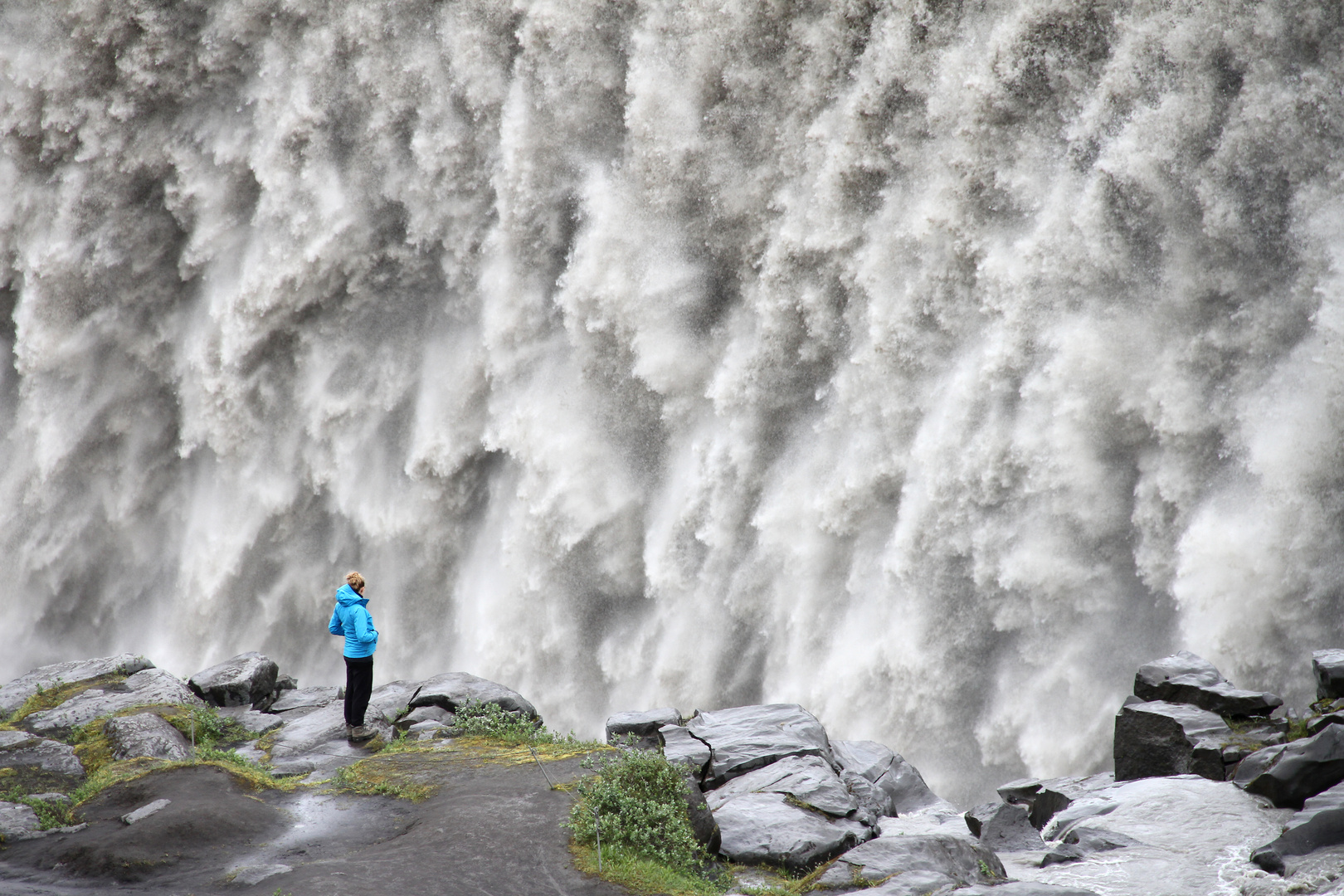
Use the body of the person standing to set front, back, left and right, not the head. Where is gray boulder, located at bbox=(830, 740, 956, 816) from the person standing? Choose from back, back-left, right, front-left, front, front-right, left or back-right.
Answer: front-right

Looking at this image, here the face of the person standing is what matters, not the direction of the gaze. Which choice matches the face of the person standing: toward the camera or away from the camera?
away from the camera

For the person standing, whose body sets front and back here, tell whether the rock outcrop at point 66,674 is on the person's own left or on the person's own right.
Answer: on the person's own left

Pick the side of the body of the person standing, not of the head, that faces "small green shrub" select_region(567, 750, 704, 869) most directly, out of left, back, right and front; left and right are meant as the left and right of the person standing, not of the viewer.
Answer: right

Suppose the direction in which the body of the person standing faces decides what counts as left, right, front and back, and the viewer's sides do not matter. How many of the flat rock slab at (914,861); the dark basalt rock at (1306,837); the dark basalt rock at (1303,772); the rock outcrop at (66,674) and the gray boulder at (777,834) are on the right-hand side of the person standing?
4

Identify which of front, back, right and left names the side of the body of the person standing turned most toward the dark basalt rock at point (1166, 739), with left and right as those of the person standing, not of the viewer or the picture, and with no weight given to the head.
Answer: right

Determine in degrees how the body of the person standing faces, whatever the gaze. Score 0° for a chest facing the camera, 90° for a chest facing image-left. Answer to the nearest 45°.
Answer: approximately 225°

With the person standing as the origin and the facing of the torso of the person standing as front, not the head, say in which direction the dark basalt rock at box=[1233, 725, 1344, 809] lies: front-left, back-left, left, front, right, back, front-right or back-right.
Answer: right
